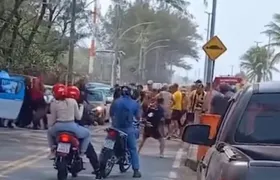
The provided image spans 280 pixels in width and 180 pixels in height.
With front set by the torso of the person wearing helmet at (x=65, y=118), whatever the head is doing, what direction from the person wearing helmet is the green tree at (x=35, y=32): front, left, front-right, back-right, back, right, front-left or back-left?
front

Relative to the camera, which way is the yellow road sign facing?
toward the camera

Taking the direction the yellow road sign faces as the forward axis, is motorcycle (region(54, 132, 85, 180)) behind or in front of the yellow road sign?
in front

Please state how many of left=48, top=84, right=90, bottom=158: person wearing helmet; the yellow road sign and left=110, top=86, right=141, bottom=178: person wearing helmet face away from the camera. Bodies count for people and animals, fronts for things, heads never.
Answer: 2

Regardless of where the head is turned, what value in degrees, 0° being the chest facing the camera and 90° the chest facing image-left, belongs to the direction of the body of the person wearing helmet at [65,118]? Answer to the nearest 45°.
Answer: approximately 180°

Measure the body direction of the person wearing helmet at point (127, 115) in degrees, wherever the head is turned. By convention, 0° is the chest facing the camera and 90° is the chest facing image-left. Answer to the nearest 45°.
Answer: approximately 180°

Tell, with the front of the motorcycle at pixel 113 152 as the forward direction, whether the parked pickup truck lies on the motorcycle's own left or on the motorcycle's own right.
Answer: on the motorcycle's own right

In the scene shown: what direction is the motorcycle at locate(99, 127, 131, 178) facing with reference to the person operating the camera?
facing away from the viewer and to the right of the viewer

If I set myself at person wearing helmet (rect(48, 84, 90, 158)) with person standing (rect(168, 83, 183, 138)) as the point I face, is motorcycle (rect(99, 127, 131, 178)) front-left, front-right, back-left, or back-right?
front-right
